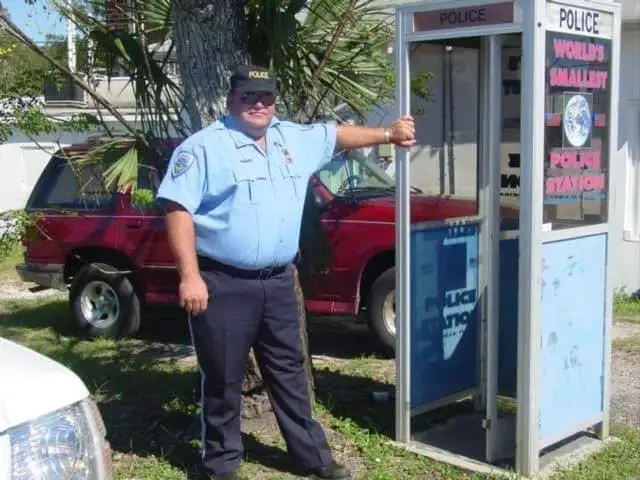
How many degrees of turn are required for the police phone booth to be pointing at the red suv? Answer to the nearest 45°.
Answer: approximately 90° to its right

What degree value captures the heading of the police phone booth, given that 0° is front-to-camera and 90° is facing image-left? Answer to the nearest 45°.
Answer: approximately 45°

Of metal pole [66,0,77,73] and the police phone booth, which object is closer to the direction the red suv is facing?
the police phone booth

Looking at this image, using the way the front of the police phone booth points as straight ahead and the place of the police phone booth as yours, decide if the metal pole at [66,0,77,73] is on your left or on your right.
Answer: on your right

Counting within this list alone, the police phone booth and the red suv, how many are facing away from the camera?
0

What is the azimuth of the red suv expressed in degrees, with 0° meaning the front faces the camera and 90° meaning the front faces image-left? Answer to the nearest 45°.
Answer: approximately 315°

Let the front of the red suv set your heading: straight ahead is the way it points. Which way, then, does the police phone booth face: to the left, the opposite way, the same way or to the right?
to the right

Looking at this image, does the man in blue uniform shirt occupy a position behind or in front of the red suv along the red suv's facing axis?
in front

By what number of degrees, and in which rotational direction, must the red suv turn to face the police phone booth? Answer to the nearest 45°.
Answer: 0° — it already faces it
